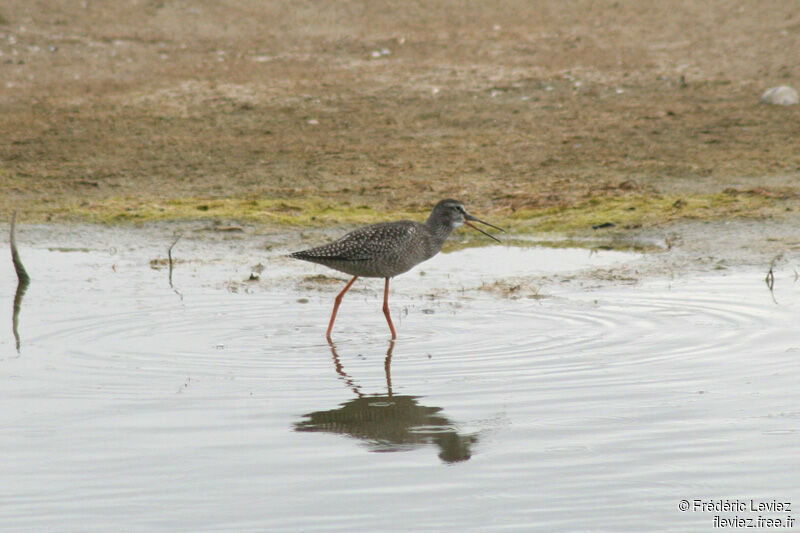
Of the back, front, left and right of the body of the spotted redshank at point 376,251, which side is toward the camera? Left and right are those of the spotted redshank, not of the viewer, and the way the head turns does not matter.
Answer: right
